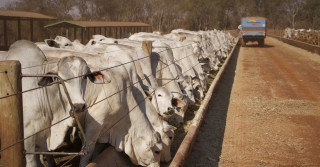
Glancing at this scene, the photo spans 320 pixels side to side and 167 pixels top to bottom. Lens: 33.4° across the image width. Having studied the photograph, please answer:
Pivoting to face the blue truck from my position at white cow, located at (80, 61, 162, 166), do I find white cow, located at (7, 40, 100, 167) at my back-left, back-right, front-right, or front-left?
back-left

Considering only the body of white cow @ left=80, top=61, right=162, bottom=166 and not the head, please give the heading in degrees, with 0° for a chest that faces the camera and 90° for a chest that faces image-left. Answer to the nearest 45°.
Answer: approximately 315°

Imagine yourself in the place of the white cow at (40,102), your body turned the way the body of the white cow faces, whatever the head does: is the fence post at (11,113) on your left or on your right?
on your right

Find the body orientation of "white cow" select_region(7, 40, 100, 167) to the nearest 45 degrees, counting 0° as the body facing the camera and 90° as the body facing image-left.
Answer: approximately 315°

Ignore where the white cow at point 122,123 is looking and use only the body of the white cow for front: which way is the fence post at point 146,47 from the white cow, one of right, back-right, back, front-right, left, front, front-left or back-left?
back-left

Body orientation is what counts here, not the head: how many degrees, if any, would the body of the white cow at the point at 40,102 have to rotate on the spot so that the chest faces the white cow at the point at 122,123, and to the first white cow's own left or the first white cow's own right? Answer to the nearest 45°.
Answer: approximately 45° to the first white cow's own left

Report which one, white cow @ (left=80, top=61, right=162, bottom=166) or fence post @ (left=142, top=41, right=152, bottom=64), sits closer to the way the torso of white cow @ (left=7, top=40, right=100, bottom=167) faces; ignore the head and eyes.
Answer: the white cow

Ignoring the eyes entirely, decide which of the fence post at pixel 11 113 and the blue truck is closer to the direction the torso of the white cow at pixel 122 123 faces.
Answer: the fence post
